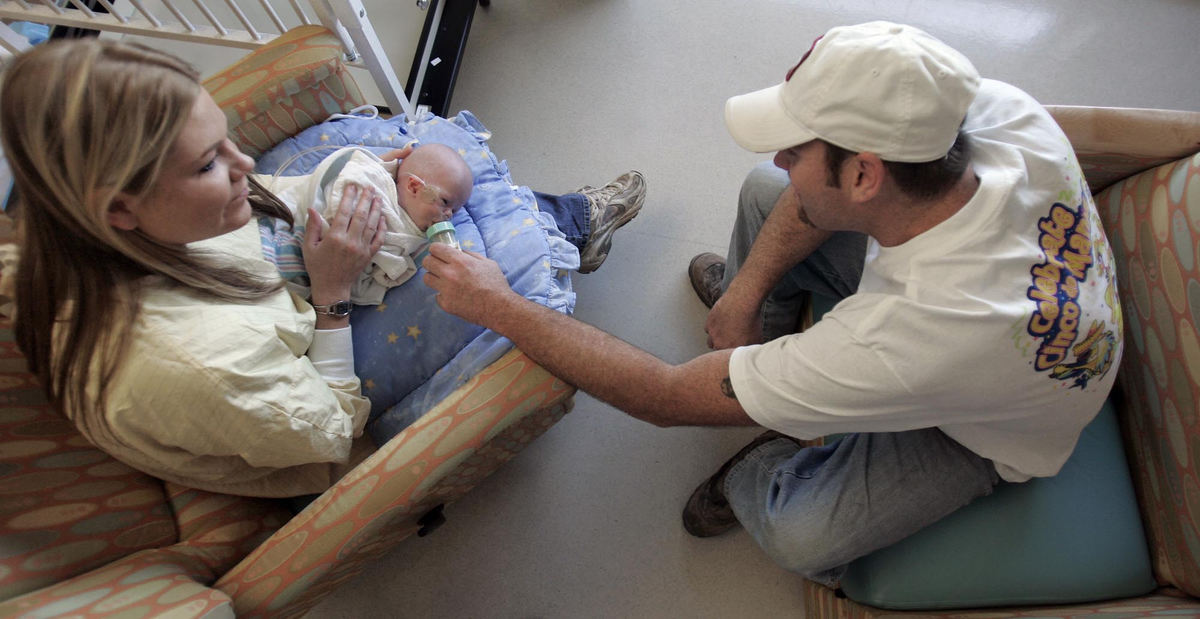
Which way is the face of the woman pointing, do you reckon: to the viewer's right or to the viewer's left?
to the viewer's right

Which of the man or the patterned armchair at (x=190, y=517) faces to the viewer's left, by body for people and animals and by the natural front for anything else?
the man

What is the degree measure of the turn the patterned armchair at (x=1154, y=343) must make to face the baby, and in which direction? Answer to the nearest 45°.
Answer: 0° — it already faces them

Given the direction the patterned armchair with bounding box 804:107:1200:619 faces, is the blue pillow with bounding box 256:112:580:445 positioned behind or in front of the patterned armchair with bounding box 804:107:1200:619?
in front

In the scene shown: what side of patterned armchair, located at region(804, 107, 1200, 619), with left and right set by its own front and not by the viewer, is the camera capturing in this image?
left

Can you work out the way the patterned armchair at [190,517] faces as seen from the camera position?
facing away from the viewer and to the right of the viewer

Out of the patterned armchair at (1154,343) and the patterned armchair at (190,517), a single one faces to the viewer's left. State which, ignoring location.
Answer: the patterned armchair at (1154,343)

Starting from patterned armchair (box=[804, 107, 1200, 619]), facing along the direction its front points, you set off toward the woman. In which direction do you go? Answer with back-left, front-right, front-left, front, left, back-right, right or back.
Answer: front-left

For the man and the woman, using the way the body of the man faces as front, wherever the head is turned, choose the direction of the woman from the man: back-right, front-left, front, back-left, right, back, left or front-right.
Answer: front

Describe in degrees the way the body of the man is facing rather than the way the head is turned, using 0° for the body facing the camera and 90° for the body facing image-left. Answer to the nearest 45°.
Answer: approximately 90°

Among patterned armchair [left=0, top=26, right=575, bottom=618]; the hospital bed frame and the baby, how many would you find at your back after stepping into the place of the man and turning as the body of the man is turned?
0

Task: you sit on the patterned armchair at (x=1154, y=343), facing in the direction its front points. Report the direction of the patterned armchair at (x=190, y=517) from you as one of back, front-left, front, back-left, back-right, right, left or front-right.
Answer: front-left

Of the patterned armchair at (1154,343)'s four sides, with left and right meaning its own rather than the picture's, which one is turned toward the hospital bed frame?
front

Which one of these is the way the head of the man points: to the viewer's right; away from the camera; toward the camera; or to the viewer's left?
to the viewer's left

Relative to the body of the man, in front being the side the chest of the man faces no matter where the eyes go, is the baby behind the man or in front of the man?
in front
